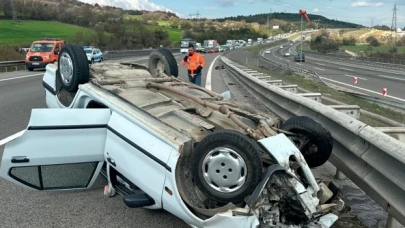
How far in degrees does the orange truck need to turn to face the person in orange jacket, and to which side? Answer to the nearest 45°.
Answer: approximately 45° to its left

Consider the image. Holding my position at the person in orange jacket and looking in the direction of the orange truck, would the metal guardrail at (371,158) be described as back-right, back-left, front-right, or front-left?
back-left

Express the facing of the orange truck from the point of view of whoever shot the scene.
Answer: facing the viewer and to the left of the viewer

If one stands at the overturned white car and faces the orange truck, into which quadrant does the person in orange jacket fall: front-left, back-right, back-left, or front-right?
front-right

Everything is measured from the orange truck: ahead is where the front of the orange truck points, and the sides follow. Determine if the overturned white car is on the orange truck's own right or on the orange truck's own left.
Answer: on the orange truck's own left

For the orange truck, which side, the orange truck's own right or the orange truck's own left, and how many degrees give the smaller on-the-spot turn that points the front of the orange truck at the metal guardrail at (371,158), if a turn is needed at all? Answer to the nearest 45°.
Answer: approximately 45° to the orange truck's own left
